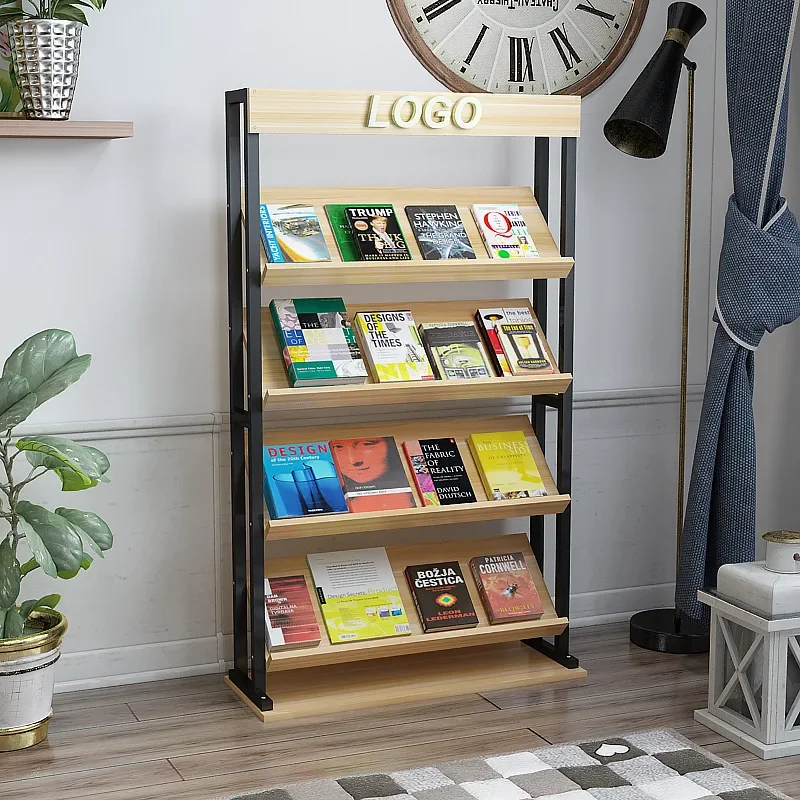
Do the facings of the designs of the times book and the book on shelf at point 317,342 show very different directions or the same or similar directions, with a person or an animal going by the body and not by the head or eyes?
same or similar directions

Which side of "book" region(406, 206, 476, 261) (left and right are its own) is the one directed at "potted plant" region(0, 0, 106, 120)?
right

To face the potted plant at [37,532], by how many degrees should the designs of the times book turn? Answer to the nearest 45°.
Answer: approximately 45° to its right

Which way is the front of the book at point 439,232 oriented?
toward the camera

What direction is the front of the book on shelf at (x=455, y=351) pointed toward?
toward the camera

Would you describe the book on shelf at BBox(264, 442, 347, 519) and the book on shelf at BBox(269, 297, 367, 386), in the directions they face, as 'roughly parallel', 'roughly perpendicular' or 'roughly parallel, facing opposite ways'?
roughly parallel

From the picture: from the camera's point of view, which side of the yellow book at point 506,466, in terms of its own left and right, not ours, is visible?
front

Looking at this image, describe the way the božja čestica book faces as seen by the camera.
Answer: facing the viewer

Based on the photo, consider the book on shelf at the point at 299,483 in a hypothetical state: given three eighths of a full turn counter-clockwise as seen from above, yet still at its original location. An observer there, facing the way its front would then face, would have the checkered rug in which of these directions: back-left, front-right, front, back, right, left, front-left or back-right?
right

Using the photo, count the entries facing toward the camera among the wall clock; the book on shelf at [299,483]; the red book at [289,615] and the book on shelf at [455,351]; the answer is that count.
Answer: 4
